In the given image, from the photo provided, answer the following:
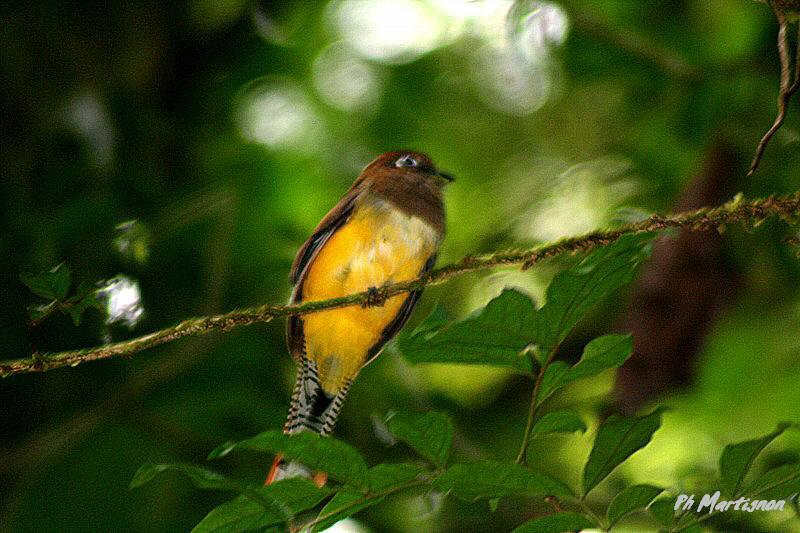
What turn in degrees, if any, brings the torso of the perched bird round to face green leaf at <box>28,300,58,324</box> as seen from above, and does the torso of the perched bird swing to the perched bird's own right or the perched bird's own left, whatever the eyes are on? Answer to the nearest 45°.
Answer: approximately 90° to the perched bird's own right

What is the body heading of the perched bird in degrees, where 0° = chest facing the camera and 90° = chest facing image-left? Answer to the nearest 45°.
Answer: approximately 315°

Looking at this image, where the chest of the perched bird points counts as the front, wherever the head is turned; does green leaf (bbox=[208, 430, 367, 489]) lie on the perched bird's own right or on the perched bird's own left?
on the perched bird's own right
